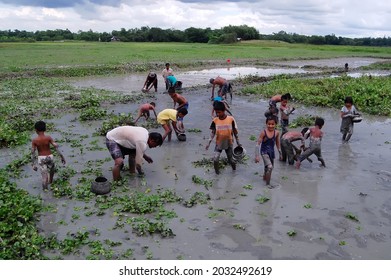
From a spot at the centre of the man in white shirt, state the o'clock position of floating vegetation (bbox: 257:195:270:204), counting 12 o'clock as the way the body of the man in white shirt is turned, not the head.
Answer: The floating vegetation is roughly at 1 o'clock from the man in white shirt.

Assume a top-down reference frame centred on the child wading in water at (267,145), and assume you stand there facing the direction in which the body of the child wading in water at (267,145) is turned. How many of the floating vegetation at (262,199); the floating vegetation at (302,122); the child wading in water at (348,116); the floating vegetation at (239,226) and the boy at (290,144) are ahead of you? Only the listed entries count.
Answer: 2

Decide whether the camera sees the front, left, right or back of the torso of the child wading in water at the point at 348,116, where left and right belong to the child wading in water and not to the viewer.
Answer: front

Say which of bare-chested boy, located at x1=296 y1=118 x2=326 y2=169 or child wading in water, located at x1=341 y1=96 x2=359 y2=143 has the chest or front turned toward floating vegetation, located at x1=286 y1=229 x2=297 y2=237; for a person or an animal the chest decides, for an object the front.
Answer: the child wading in water

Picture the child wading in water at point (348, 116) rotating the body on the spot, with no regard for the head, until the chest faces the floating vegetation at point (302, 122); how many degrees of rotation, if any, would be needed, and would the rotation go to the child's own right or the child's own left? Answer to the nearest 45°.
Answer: approximately 135° to the child's own right

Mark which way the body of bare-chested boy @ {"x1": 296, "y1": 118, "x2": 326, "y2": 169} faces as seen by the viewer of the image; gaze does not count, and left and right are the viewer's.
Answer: facing away from the viewer and to the left of the viewer

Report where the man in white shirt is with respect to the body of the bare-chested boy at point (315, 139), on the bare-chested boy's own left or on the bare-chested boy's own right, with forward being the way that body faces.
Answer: on the bare-chested boy's own left

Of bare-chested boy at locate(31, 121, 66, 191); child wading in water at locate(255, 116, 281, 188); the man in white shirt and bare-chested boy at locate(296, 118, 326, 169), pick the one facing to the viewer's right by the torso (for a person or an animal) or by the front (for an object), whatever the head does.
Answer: the man in white shirt

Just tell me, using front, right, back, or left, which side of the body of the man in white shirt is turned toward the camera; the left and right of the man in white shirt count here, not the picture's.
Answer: right

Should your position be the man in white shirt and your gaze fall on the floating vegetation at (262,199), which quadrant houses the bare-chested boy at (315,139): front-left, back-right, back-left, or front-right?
front-left

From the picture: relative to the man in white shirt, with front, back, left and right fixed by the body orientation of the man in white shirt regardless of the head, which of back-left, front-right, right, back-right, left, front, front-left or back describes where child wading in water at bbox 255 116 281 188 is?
front

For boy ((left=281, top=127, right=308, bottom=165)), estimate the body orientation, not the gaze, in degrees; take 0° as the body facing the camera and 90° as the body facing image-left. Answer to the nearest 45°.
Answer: approximately 270°

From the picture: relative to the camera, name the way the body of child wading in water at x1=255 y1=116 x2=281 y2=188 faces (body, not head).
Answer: toward the camera

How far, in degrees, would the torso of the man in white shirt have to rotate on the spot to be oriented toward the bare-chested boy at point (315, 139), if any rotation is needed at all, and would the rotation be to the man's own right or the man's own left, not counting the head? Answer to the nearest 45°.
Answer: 0° — they already face them
